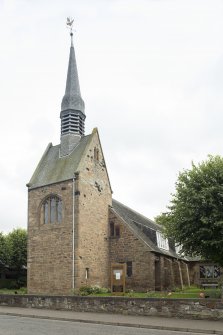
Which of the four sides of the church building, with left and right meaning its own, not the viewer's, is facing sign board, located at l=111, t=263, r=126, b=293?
left

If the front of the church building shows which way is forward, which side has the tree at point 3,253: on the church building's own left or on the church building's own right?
on the church building's own right

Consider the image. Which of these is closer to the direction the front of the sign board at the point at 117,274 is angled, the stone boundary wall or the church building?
the stone boundary wall

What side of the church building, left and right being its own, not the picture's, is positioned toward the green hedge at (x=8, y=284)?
right

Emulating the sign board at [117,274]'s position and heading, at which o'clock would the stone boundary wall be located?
The stone boundary wall is roughly at 12 o'clock from the sign board.

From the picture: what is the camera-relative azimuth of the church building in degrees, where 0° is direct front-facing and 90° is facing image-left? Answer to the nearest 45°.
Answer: approximately 45°

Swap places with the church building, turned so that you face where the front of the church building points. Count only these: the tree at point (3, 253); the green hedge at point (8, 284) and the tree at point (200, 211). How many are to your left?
1

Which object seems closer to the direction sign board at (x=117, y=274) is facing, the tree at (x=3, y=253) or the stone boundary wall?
the stone boundary wall

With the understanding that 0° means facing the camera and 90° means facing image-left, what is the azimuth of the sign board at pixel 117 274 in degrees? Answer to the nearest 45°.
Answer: approximately 0°
